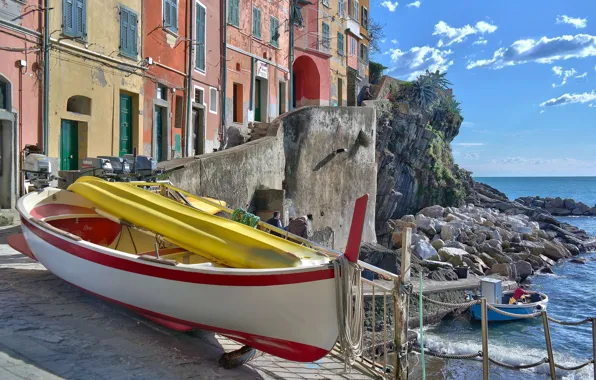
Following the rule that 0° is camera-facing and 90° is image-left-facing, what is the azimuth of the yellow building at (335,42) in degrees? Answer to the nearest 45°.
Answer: approximately 315°

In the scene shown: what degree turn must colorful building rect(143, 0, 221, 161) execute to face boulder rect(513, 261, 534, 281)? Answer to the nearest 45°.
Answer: approximately 45° to its left

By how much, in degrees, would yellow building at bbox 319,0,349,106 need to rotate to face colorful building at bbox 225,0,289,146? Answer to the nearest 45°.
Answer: approximately 45° to its right

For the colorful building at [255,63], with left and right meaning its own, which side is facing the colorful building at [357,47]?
left

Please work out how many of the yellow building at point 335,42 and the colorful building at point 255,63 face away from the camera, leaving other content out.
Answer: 0

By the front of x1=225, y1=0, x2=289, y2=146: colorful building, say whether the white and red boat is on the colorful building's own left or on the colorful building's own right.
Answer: on the colorful building's own right

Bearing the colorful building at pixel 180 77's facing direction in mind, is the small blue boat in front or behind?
in front

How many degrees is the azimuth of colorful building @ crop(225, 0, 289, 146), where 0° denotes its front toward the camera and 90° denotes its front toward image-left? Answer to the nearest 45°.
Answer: approximately 315°

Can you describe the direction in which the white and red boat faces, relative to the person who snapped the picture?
facing the viewer and to the right of the viewer

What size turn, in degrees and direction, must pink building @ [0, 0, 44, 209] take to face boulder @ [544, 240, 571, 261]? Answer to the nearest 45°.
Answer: approximately 45° to its left
